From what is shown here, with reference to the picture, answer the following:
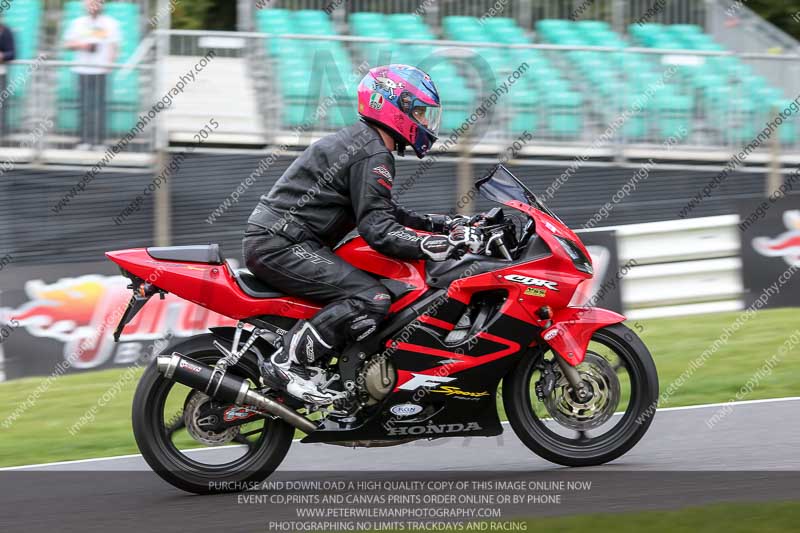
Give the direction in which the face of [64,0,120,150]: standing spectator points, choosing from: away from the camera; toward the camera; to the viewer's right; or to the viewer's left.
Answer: toward the camera

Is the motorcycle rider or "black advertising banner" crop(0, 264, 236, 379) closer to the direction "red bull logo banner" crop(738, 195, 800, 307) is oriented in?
the motorcycle rider

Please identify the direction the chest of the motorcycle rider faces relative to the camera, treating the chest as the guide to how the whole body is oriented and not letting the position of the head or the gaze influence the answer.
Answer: to the viewer's right

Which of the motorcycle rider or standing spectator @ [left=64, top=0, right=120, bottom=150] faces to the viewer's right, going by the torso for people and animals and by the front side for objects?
the motorcycle rider

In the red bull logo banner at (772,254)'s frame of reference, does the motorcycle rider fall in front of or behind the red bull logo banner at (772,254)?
in front

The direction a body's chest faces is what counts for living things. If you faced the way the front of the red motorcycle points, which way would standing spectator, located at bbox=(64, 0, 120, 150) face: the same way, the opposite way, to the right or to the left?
to the right

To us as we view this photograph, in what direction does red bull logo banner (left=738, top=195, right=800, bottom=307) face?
facing the viewer

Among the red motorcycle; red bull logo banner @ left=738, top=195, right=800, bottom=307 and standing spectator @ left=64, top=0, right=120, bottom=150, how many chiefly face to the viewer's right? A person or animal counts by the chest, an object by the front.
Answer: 1

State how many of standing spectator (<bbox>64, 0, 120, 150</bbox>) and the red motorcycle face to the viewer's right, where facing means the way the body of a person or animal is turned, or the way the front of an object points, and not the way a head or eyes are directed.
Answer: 1

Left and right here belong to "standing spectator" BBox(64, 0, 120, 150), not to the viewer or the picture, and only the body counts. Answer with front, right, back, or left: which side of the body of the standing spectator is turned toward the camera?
front

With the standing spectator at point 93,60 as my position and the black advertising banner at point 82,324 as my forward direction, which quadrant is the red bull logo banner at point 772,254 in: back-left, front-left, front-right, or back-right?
front-left

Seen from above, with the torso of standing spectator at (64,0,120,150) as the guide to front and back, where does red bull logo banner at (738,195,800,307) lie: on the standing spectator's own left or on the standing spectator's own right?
on the standing spectator's own left

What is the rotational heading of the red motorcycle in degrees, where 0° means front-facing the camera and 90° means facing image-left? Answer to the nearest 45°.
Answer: approximately 270°
